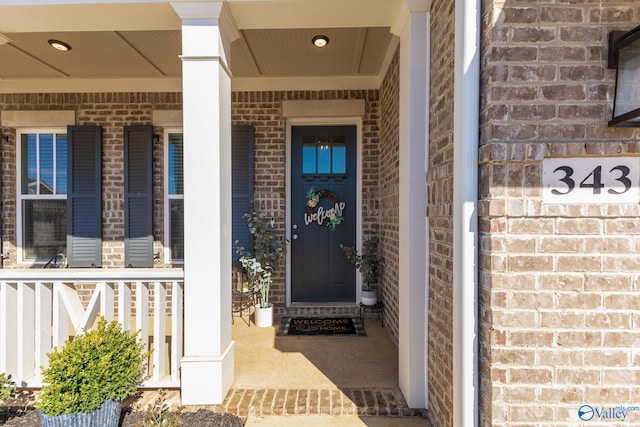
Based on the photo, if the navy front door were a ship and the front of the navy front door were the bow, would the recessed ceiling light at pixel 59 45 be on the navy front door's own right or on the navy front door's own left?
on the navy front door's own right

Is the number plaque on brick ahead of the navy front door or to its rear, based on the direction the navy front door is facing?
ahead

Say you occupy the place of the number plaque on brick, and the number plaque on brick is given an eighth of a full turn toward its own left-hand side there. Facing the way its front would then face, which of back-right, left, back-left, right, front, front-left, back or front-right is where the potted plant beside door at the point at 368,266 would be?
back

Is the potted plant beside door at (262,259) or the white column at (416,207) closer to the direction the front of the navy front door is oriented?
the white column

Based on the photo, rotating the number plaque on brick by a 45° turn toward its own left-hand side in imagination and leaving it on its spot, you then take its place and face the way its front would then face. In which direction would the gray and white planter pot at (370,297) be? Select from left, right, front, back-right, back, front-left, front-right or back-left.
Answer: back

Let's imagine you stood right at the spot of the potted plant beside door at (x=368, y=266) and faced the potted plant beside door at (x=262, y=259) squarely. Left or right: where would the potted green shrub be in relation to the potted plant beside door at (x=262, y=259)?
left

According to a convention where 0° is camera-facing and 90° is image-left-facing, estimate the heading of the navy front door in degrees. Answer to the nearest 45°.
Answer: approximately 0°

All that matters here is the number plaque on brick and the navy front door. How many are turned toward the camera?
2
